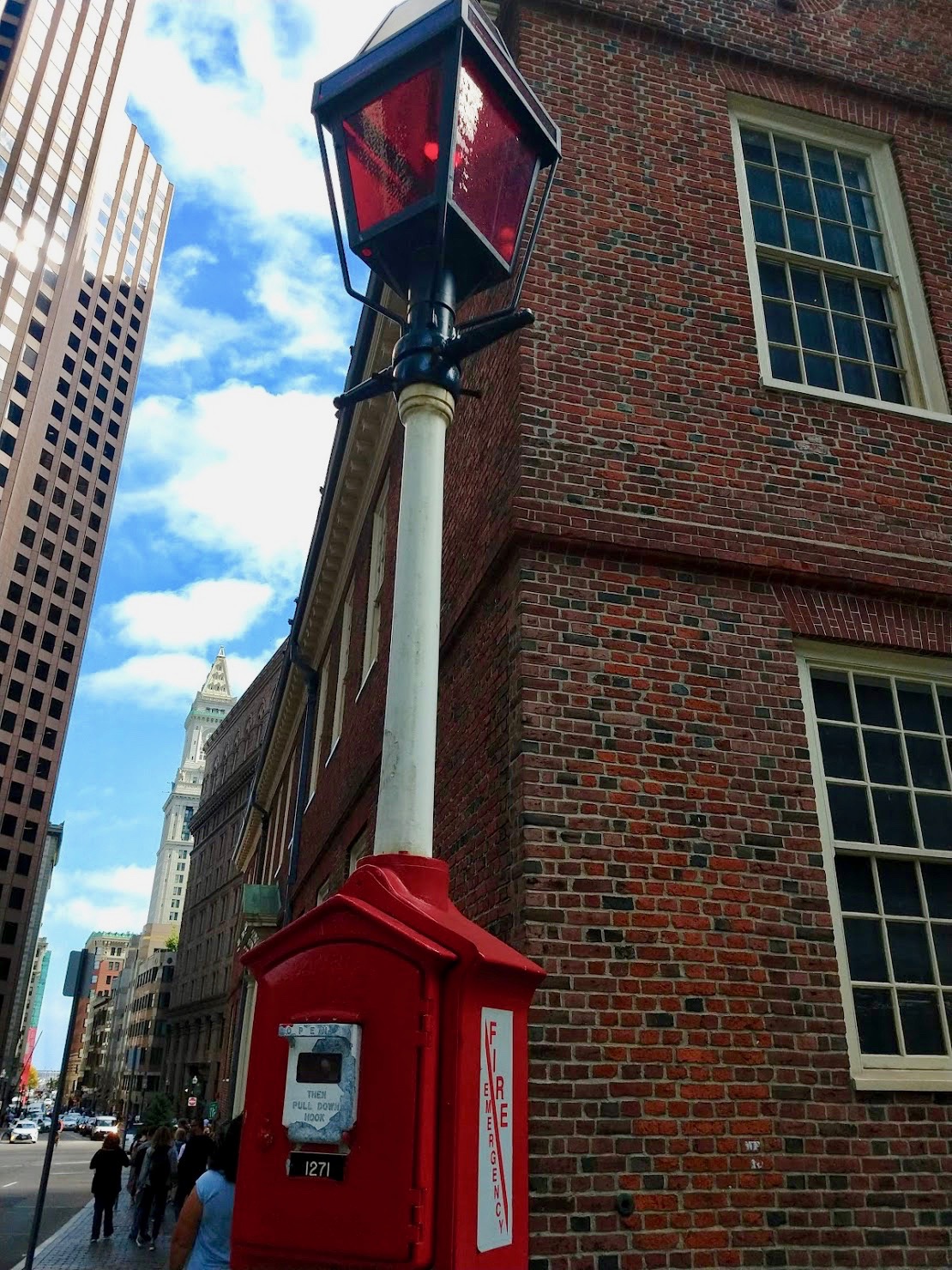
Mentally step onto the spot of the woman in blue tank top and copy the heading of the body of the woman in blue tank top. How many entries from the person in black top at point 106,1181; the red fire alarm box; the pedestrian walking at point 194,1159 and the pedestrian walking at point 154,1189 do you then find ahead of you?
3

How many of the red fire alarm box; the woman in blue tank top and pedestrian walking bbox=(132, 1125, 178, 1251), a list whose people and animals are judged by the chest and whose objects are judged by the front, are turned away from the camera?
2

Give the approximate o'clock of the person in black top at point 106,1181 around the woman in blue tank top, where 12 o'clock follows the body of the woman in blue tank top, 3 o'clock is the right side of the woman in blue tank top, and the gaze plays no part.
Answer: The person in black top is roughly at 12 o'clock from the woman in blue tank top.

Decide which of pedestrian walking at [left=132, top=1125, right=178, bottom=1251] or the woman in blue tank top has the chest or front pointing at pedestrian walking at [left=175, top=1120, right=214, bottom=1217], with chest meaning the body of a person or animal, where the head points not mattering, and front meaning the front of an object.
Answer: the woman in blue tank top

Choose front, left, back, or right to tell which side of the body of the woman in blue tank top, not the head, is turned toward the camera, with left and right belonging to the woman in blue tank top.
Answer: back

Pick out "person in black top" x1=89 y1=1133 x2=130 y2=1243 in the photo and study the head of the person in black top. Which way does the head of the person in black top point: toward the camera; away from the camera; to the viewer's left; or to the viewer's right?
away from the camera

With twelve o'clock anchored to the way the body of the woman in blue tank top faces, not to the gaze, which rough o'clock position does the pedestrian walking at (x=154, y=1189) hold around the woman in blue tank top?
The pedestrian walking is roughly at 12 o'clock from the woman in blue tank top.

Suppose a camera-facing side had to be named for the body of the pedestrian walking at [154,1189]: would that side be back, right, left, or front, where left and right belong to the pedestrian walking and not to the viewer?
back

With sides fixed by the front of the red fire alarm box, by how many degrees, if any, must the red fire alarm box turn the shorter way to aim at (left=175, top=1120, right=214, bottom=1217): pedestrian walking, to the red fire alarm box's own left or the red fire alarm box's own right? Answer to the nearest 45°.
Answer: approximately 135° to the red fire alarm box's own right

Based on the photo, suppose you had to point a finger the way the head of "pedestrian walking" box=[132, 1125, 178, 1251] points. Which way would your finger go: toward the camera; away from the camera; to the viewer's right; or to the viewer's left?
away from the camera

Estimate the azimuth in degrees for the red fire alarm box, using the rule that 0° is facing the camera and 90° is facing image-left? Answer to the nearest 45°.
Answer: approximately 45°

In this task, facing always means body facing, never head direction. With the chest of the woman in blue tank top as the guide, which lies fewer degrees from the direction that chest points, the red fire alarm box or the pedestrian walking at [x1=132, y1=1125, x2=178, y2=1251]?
the pedestrian walking

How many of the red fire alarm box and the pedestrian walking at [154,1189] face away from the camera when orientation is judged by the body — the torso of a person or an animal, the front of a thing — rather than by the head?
1

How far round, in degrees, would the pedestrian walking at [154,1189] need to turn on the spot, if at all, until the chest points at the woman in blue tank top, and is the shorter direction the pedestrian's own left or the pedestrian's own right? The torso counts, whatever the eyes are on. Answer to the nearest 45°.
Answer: approximately 180°
